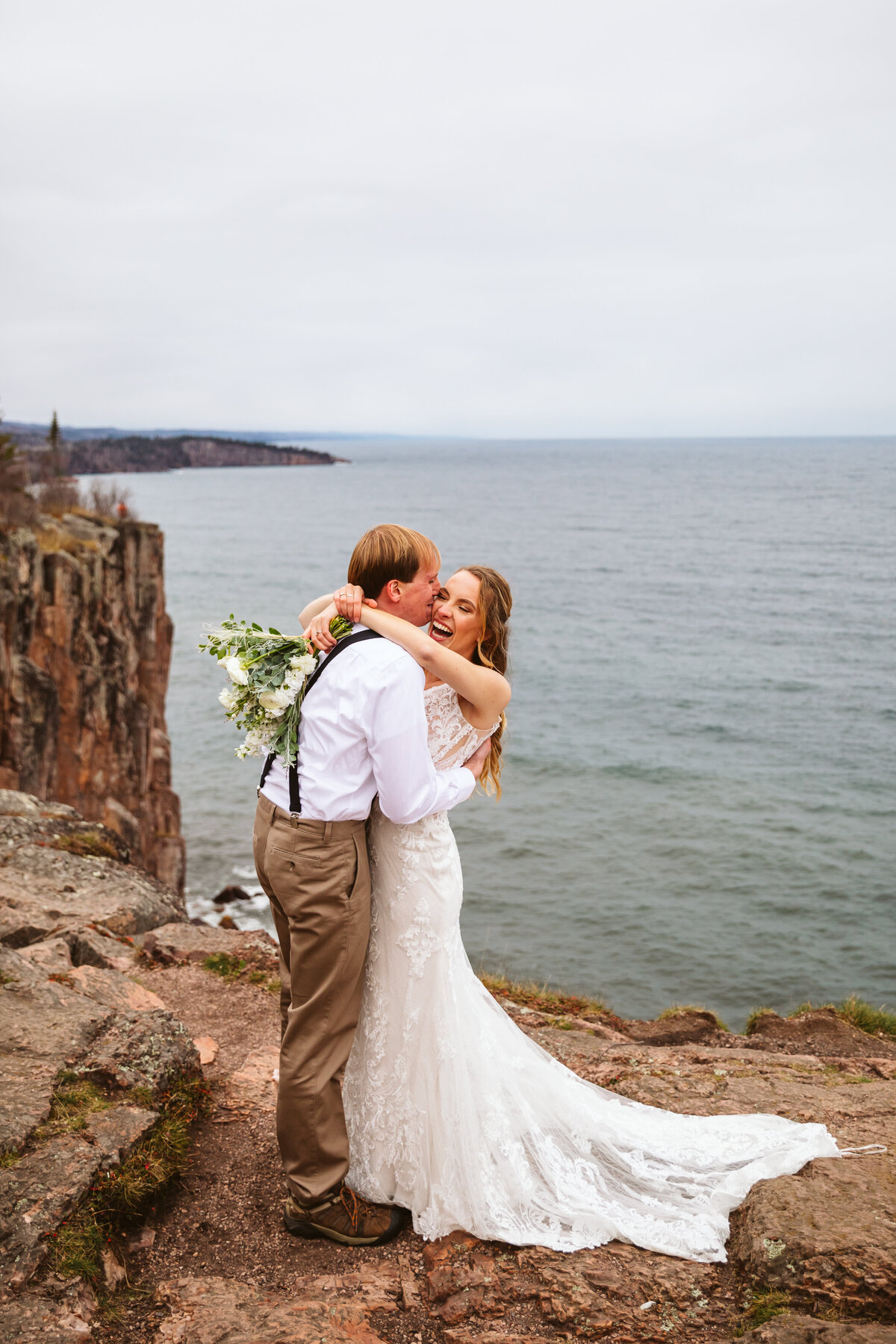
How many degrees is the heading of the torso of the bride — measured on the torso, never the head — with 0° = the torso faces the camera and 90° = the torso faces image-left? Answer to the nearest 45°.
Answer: approximately 90°

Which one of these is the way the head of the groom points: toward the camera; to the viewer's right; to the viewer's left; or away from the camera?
to the viewer's right
